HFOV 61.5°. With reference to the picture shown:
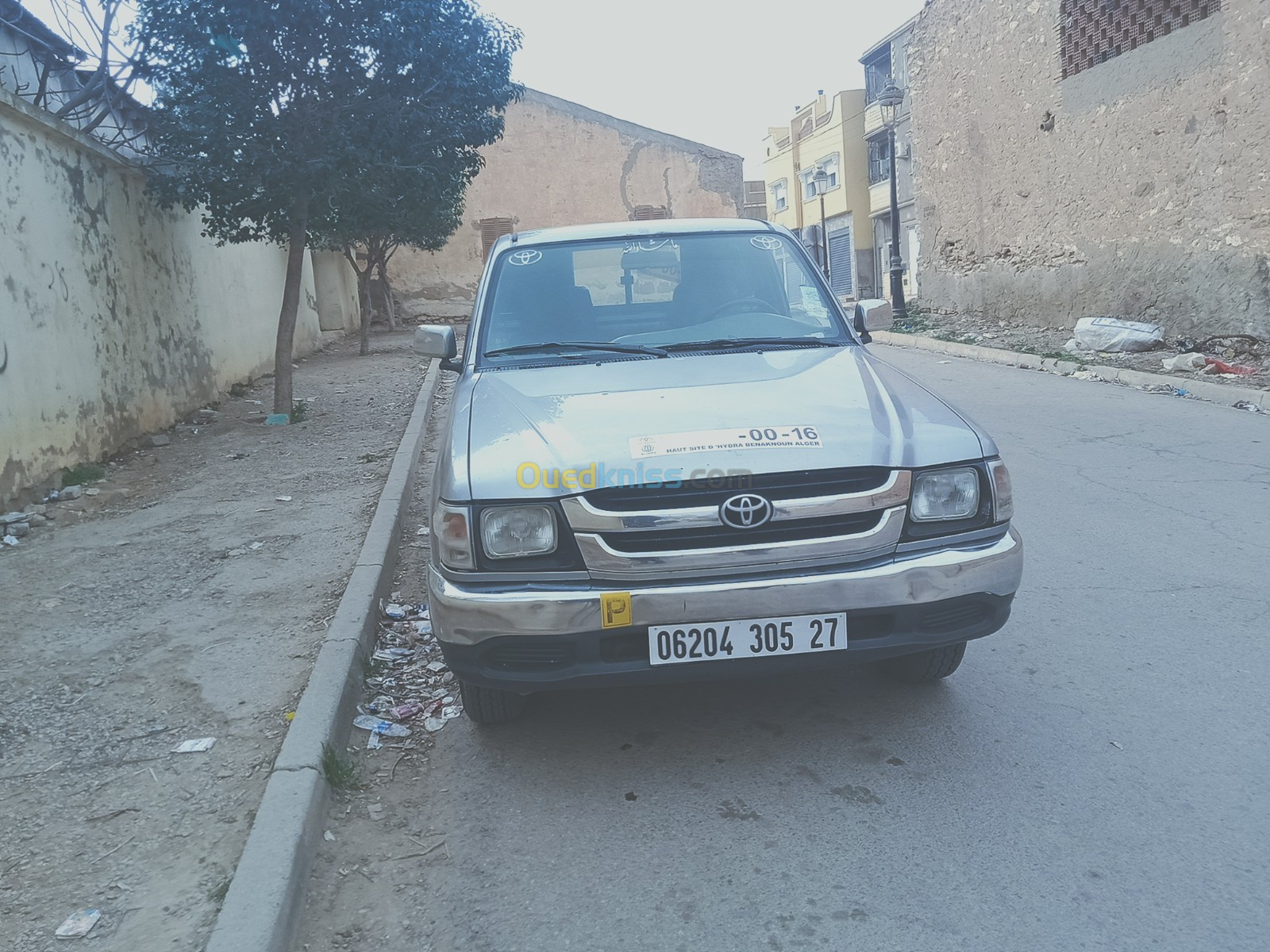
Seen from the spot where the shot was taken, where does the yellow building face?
facing the viewer and to the left of the viewer

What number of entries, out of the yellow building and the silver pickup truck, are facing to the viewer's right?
0

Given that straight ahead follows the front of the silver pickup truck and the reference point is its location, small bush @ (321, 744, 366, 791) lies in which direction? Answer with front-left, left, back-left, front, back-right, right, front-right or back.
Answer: right

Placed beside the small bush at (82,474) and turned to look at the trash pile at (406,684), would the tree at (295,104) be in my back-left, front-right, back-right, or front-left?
back-left

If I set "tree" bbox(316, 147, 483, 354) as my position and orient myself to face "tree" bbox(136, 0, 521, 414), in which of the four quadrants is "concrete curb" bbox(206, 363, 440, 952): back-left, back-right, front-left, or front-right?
front-left

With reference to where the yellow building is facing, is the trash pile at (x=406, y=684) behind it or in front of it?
in front

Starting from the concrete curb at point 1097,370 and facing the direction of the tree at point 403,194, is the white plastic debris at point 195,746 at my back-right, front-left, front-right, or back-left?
front-left

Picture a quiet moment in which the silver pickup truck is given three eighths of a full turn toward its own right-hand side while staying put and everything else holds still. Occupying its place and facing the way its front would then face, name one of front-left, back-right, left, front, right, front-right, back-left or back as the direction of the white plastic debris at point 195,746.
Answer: front-left

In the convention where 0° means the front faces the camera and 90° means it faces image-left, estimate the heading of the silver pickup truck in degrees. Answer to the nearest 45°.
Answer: approximately 0°

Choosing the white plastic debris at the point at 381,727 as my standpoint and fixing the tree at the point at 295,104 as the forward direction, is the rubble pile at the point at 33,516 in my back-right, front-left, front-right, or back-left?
front-left

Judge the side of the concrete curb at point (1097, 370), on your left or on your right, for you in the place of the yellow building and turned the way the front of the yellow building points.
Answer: on your left

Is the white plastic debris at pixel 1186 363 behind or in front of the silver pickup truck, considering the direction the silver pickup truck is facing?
behind
